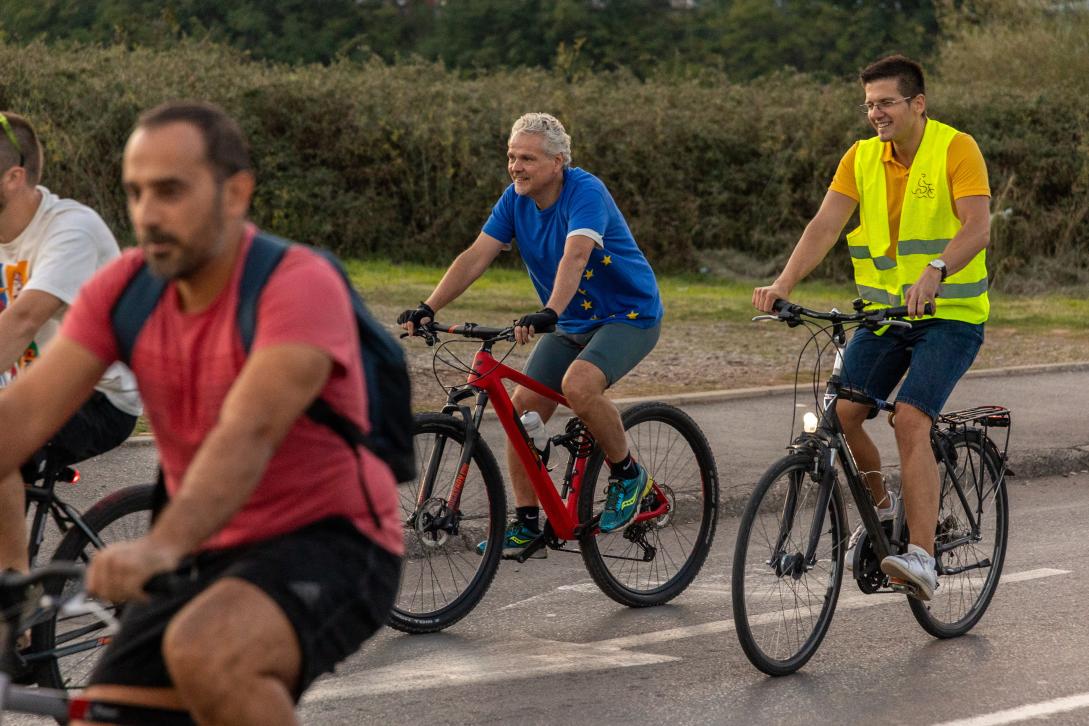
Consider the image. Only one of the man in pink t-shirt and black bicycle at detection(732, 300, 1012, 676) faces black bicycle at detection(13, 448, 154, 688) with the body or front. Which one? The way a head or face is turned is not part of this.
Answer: black bicycle at detection(732, 300, 1012, 676)

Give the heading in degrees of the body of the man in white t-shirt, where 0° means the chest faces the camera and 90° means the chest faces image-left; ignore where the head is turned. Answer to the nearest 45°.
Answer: approximately 45°

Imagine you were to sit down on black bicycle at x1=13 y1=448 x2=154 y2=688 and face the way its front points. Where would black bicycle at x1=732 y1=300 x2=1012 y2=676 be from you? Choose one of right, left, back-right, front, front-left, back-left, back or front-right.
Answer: back

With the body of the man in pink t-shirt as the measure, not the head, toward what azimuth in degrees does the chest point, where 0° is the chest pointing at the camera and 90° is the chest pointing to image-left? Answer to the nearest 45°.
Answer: approximately 45°

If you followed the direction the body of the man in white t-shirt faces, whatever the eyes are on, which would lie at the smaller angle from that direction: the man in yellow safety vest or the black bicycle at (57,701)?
the black bicycle

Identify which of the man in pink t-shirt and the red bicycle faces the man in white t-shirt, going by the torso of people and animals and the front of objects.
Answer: the red bicycle

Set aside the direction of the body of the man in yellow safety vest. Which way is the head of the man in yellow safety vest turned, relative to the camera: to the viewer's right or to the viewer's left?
to the viewer's left

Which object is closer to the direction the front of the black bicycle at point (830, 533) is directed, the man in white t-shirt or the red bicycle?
the man in white t-shirt

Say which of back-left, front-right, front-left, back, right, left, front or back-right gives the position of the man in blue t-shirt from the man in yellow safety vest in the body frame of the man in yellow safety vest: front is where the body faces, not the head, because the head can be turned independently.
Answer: front-right

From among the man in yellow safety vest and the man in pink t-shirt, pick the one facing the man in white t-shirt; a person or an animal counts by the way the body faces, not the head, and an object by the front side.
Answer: the man in yellow safety vest

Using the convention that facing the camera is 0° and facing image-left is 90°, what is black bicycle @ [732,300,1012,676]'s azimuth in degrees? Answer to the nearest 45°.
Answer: approximately 45°

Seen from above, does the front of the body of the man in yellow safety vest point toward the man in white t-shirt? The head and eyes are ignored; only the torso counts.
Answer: yes

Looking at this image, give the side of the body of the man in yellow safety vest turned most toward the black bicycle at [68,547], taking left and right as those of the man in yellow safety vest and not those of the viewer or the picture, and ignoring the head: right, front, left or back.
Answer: front

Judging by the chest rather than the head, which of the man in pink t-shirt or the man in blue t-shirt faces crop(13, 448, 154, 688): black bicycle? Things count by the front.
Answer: the man in blue t-shirt
